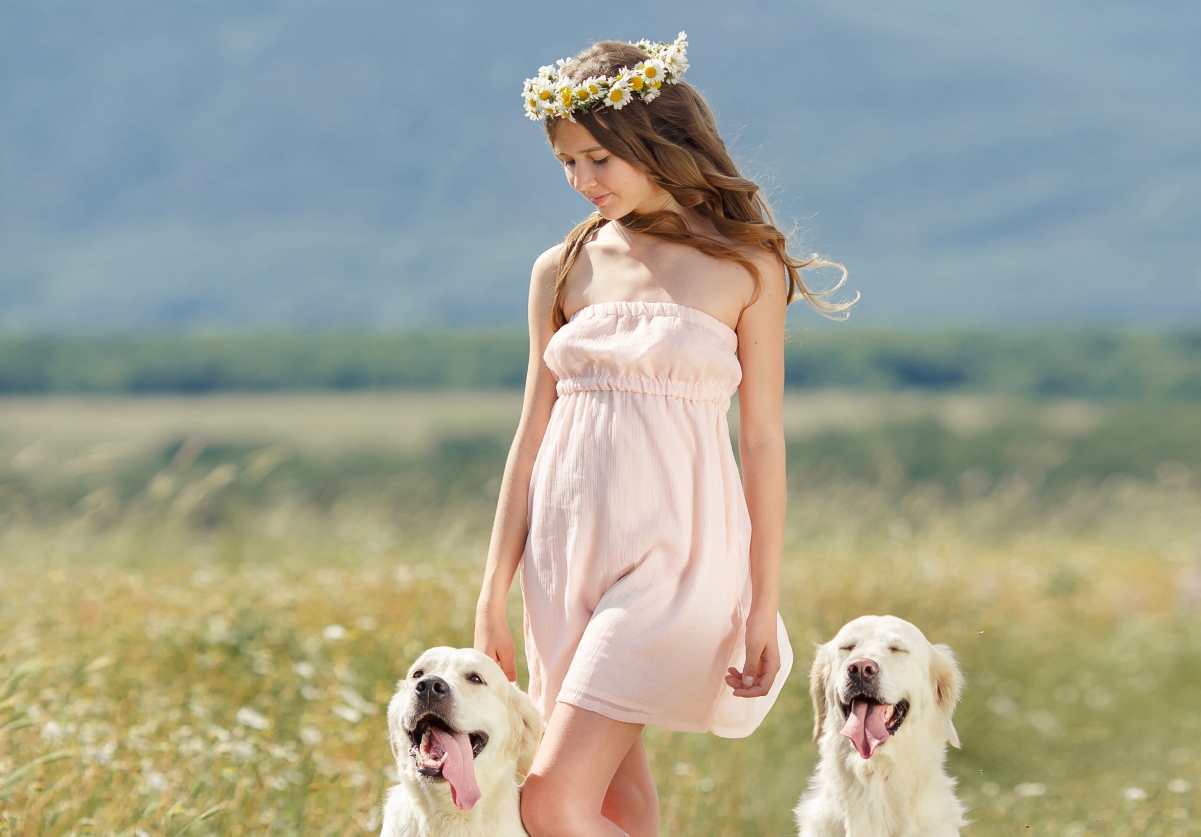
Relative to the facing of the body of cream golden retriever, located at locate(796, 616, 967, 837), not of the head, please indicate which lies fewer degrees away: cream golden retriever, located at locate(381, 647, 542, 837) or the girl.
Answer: the cream golden retriever

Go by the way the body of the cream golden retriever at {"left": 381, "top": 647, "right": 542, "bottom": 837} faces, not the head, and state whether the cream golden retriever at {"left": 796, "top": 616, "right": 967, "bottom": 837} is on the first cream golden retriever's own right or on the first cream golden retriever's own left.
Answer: on the first cream golden retriever's own left

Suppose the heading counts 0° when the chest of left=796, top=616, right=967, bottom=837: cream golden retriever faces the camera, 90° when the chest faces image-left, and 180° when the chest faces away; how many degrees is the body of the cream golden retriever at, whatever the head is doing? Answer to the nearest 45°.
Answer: approximately 0°

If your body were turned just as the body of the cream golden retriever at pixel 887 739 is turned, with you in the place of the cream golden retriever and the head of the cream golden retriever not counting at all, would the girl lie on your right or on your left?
on your right

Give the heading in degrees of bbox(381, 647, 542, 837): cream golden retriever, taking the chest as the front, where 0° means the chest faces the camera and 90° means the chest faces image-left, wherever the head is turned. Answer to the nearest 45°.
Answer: approximately 45°

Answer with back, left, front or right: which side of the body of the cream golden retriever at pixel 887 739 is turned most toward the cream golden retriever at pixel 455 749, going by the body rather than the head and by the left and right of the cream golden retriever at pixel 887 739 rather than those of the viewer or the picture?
right
